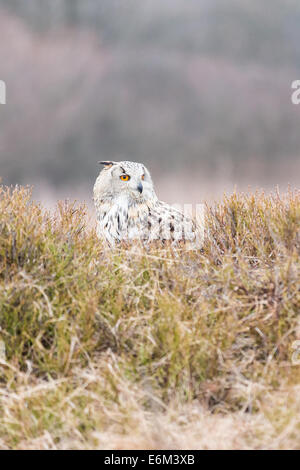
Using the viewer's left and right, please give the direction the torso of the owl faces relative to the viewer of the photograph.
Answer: facing the viewer and to the left of the viewer
